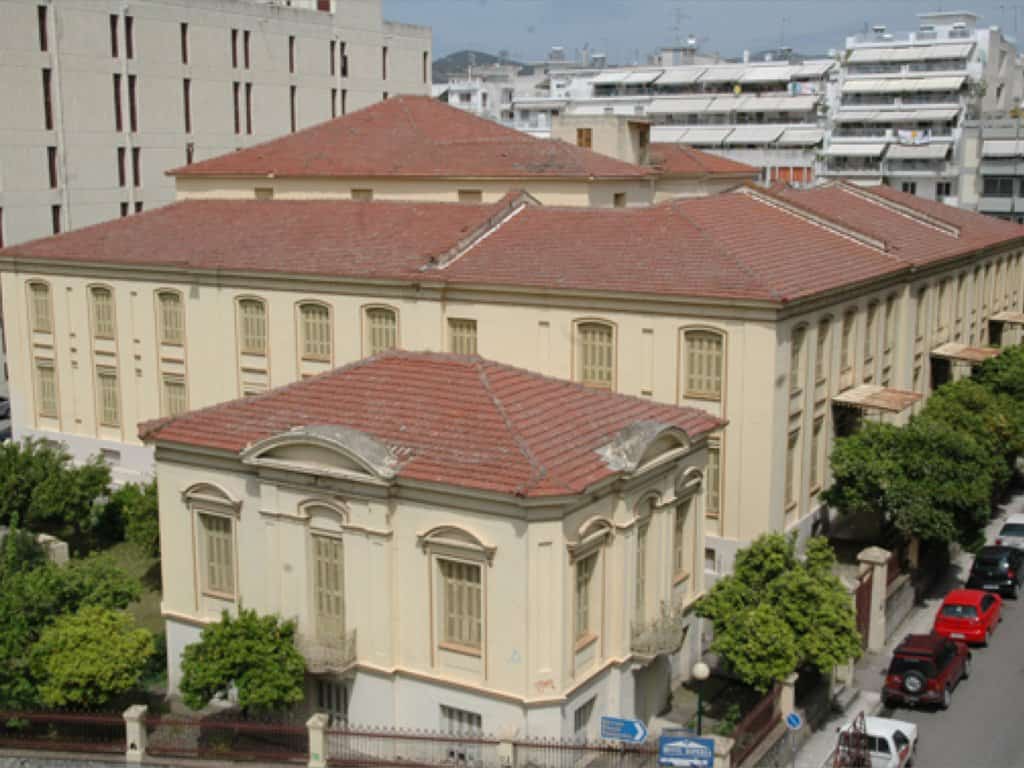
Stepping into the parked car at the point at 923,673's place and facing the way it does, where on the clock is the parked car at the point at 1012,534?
the parked car at the point at 1012,534 is roughly at 11 o'clock from the parked car at the point at 923,673.

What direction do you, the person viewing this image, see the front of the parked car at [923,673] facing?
facing away from the viewer and to the right of the viewer

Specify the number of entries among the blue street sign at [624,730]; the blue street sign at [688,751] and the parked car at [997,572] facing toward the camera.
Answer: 2

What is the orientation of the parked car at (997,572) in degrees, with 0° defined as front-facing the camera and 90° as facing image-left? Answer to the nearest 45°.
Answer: approximately 225°

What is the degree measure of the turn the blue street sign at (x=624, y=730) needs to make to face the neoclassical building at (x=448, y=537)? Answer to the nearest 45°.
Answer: approximately 135° to its right

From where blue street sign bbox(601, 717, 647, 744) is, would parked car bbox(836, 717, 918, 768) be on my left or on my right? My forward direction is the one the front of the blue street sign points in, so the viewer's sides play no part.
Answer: on my left

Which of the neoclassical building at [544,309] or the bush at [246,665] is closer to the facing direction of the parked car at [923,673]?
the neoclassical building
